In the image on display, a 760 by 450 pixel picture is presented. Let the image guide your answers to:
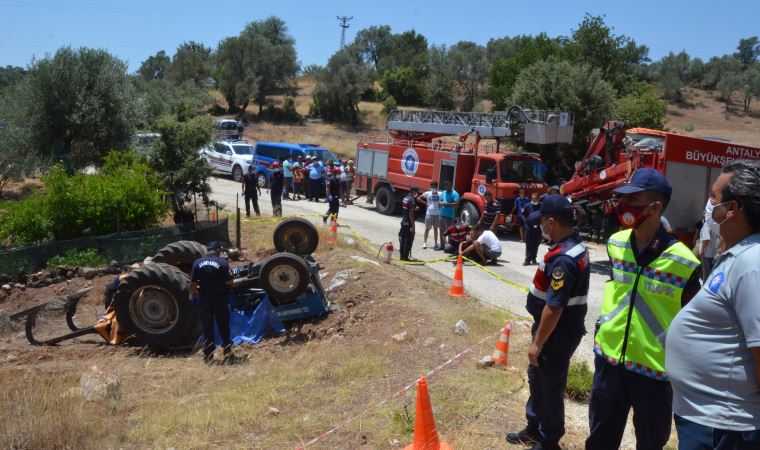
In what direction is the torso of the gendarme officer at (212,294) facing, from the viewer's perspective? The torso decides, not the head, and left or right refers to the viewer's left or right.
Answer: facing away from the viewer

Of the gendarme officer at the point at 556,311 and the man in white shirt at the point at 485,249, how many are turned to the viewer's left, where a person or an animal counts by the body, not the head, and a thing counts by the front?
2

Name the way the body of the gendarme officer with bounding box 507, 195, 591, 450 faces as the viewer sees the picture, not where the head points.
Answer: to the viewer's left

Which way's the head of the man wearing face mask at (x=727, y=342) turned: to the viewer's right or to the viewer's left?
to the viewer's left

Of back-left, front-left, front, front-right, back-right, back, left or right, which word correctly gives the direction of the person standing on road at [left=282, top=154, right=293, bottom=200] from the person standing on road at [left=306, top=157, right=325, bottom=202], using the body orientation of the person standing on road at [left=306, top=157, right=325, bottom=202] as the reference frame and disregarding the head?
back-right

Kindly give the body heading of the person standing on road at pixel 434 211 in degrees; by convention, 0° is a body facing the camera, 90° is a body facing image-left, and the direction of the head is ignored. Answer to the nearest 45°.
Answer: approximately 0°

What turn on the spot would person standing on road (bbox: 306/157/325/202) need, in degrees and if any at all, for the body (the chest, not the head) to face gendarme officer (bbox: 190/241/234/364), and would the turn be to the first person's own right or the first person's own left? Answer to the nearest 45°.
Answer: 0° — they already face them

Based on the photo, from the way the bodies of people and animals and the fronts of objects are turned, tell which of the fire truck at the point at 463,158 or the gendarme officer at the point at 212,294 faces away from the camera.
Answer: the gendarme officer

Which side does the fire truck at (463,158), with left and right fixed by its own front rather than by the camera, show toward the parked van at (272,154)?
back

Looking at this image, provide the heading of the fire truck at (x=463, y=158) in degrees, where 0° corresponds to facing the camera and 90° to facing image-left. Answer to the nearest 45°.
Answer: approximately 315°

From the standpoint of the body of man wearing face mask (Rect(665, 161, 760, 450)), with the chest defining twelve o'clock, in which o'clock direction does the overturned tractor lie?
The overturned tractor is roughly at 1 o'clock from the man wearing face mask.

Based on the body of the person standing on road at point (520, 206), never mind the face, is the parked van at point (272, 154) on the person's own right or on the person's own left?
on the person's own right

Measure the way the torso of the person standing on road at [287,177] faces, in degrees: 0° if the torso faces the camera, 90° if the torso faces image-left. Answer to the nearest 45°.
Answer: approximately 315°

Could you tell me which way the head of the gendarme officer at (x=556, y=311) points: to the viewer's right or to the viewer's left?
to the viewer's left

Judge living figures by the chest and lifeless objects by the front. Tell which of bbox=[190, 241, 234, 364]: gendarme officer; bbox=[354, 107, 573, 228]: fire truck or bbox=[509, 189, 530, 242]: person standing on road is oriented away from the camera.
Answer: the gendarme officer
